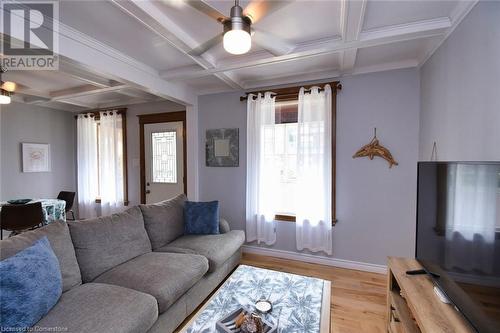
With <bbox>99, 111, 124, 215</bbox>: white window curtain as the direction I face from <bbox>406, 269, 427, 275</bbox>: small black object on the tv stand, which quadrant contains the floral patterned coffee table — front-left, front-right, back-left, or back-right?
front-left

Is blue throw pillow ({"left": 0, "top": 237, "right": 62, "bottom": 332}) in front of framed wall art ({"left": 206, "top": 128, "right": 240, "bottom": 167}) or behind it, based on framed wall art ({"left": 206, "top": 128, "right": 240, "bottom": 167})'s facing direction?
in front

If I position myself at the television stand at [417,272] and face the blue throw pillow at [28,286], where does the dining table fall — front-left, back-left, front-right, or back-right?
front-right

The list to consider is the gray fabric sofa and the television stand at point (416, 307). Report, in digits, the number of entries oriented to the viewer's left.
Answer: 1

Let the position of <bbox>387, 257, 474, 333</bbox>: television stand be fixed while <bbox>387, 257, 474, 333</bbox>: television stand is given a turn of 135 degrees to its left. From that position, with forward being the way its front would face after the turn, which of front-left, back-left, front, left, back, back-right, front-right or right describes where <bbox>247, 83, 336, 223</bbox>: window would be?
back

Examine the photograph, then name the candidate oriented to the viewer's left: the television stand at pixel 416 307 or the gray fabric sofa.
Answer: the television stand

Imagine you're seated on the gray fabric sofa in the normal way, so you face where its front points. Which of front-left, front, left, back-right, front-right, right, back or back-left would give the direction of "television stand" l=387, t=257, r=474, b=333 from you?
front

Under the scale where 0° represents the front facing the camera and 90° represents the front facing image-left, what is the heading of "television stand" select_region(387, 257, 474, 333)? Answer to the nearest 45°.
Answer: approximately 90°

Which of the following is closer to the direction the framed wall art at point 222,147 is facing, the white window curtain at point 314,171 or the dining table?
the dining table

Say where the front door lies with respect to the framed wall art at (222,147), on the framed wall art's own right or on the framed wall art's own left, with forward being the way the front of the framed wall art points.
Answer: on the framed wall art's own right

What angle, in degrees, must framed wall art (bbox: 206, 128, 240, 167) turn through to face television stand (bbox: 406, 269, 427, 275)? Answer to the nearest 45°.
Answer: approximately 90° to its left

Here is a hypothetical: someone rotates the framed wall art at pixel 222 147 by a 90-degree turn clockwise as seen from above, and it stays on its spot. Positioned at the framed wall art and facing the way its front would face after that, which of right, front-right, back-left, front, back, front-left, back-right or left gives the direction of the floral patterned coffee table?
back-left

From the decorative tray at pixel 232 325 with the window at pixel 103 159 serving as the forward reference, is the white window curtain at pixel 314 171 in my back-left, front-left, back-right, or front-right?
front-right

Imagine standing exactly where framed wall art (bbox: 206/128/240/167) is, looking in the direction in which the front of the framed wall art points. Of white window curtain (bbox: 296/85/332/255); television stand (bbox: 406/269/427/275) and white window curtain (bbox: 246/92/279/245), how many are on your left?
3

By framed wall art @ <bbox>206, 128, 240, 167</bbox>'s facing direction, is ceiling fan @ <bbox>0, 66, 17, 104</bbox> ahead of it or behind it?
ahead

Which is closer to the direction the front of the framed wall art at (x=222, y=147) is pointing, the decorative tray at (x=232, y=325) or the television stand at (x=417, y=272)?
the decorative tray

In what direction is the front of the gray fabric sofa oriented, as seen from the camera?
facing the viewer and to the right of the viewer

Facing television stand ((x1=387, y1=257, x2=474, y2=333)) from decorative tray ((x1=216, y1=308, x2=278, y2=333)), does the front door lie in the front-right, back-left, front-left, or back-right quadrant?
back-left

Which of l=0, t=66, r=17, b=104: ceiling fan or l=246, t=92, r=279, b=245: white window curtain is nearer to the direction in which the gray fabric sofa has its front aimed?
the white window curtain

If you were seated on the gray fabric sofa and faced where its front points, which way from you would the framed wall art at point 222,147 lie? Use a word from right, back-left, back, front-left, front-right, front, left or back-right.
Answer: left

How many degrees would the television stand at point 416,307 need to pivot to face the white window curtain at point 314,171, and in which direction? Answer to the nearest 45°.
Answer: approximately 45° to its right

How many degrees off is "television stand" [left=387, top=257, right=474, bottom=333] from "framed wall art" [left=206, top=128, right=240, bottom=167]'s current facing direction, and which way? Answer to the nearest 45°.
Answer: approximately 90° to its left

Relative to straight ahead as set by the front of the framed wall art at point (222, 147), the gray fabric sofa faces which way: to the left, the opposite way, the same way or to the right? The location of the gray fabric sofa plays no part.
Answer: to the left

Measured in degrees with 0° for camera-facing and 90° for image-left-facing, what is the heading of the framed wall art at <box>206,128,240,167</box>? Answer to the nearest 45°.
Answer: approximately 45°
